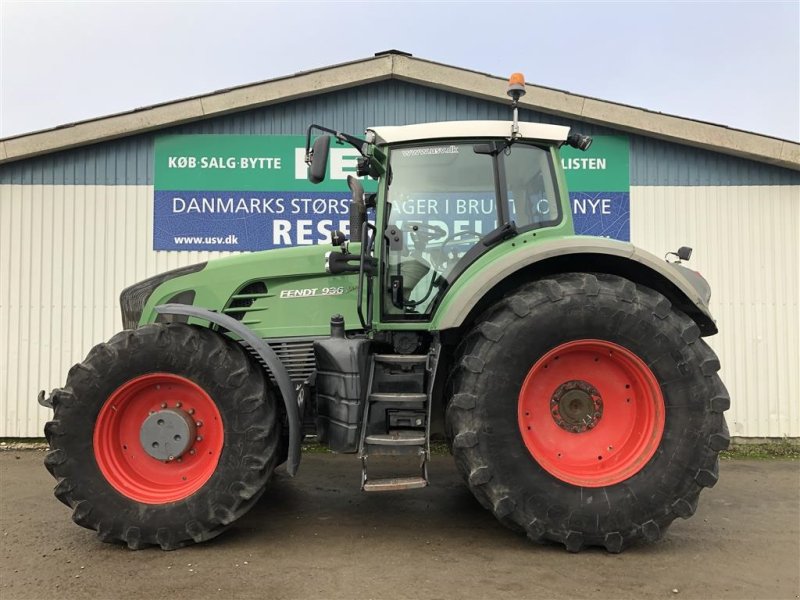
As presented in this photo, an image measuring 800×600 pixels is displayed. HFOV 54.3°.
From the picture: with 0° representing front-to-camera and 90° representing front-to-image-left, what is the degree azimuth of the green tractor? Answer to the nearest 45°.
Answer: approximately 90°
